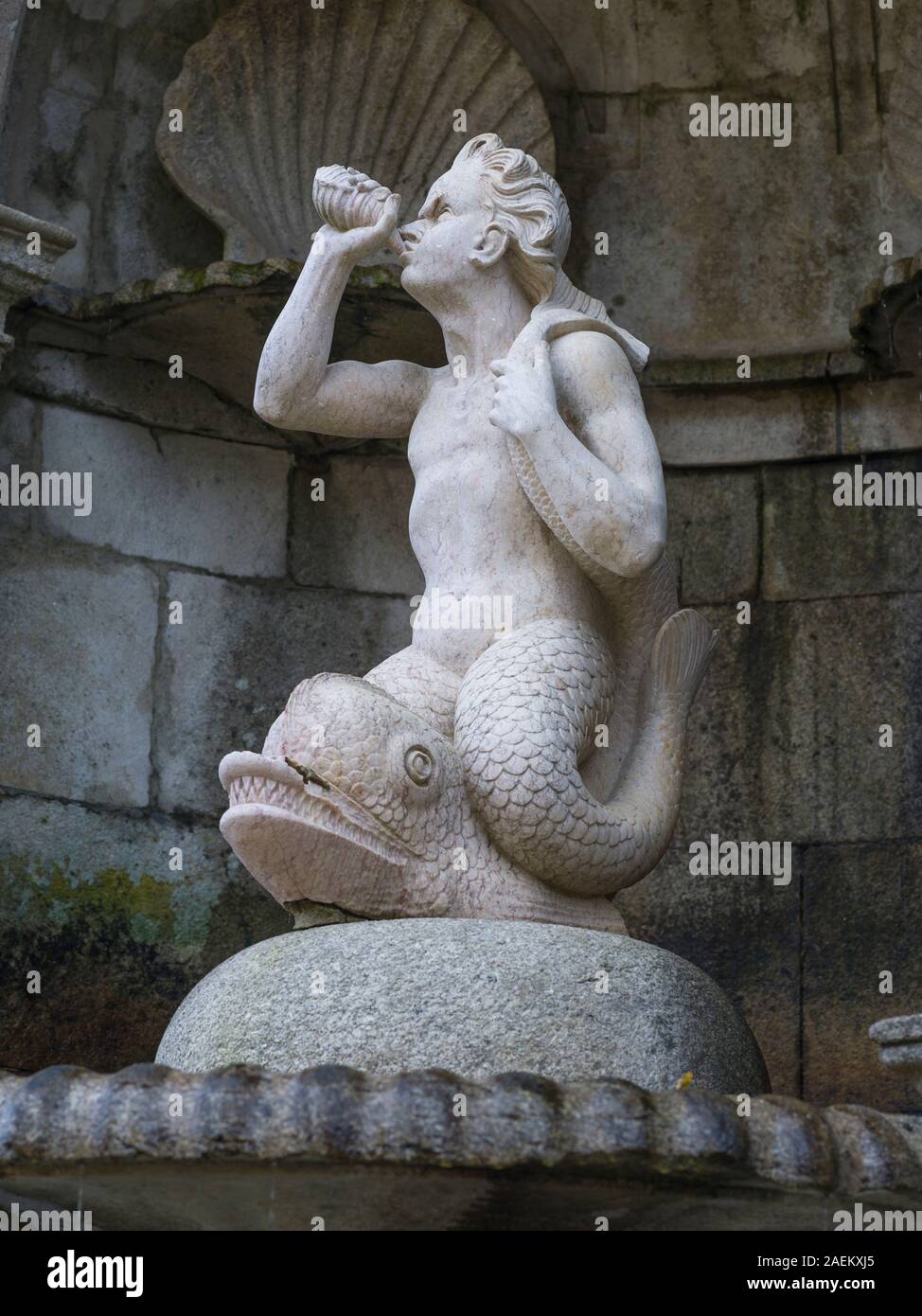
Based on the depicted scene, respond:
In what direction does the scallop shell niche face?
toward the camera

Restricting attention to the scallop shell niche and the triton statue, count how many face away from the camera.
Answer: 0

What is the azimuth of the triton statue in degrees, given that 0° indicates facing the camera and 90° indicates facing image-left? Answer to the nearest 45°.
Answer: approximately 45°
